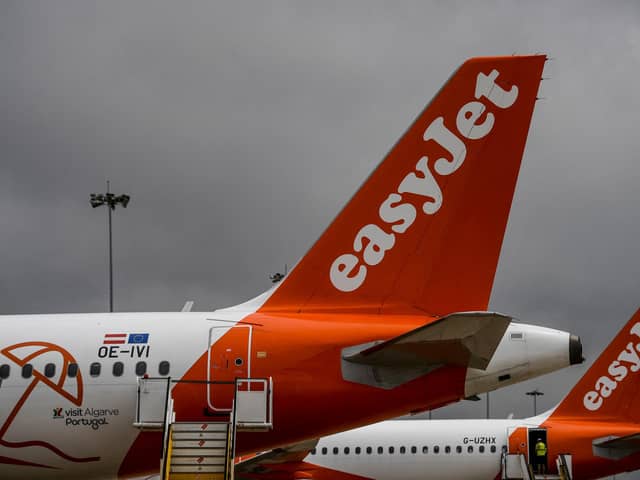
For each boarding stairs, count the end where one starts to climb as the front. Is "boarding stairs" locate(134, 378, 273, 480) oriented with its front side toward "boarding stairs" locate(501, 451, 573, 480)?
no

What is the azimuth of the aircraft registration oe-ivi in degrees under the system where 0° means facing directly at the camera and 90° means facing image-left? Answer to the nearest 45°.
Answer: approximately 90°

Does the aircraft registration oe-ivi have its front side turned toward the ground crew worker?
no

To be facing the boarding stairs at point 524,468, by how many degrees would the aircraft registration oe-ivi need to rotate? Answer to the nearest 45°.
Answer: approximately 135° to its right

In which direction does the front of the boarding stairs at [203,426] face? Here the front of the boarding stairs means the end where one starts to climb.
toward the camera

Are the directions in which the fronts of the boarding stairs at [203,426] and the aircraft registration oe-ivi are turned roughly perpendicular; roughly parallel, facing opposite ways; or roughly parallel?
roughly perpendicular

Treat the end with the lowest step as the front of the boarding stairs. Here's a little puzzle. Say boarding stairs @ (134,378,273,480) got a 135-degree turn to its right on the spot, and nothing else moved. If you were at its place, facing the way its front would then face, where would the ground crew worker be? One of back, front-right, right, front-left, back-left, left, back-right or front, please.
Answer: right
